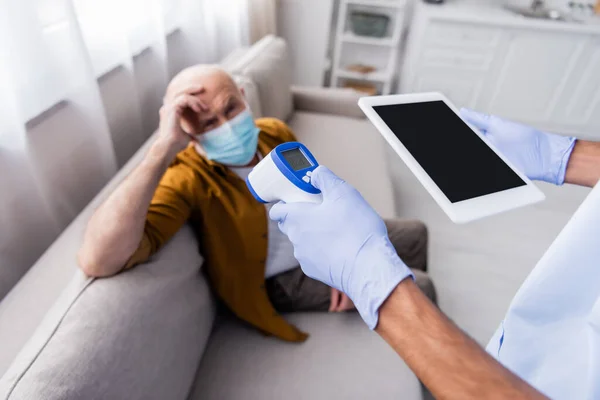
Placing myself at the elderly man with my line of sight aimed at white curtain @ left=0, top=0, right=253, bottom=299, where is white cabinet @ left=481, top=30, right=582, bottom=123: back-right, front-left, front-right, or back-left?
back-right

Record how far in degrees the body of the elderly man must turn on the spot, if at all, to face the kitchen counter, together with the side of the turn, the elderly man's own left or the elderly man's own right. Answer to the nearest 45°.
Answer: approximately 90° to the elderly man's own left

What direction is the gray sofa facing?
to the viewer's right

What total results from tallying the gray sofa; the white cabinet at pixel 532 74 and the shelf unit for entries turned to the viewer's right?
1

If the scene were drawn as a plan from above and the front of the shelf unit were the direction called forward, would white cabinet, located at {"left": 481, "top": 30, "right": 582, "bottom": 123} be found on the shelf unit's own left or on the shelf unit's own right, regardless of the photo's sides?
on the shelf unit's own left

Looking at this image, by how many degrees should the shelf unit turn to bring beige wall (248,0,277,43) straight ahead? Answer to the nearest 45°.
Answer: approximately 45° to its right

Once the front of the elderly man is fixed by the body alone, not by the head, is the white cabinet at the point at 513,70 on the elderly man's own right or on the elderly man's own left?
on the elderly man's own left

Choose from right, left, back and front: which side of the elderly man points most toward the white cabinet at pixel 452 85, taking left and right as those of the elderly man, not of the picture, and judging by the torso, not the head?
left

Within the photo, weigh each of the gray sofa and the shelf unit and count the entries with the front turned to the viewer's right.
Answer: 1
